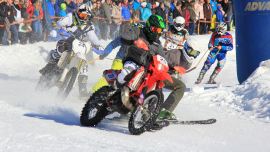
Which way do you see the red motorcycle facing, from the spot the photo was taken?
facing the viewer and to the right of the viewer

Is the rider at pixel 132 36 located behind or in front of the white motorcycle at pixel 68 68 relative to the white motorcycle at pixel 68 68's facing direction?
in front

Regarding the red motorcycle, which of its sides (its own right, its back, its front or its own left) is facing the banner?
left

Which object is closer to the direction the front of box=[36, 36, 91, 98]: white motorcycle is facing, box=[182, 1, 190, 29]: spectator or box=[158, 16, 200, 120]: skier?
the skier

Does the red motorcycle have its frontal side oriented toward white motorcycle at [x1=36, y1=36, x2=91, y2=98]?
no

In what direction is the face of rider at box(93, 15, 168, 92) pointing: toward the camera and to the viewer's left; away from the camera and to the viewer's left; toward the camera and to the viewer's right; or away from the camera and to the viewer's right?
toward the camera and to the viewer's right

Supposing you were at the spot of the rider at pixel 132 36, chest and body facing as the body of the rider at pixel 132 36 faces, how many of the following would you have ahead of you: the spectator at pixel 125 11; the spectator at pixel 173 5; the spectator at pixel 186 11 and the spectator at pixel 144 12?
0

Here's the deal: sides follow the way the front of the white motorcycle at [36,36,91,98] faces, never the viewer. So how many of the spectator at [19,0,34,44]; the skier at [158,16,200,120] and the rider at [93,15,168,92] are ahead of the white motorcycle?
2

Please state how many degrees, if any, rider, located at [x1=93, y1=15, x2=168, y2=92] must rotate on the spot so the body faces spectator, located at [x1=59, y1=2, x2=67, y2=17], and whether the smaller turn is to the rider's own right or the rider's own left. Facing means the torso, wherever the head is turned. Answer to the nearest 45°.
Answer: approximately 135° to the rider's own left

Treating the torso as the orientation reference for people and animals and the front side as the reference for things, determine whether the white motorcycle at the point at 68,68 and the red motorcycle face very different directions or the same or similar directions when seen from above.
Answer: same or similar directions

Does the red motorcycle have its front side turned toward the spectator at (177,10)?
no

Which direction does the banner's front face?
toward the camera

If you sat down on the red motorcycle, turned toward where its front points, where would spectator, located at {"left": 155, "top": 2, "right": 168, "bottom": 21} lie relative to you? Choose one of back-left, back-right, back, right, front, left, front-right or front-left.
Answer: back-left

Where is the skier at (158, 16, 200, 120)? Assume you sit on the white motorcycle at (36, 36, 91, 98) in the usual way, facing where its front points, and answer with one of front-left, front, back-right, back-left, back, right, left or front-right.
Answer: front

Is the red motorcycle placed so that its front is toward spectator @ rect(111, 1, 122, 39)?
no

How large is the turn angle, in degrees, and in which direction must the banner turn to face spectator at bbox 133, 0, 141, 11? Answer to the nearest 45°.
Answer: approximately 135° to its right

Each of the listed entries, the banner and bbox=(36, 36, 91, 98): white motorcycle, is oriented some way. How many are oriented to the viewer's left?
0
